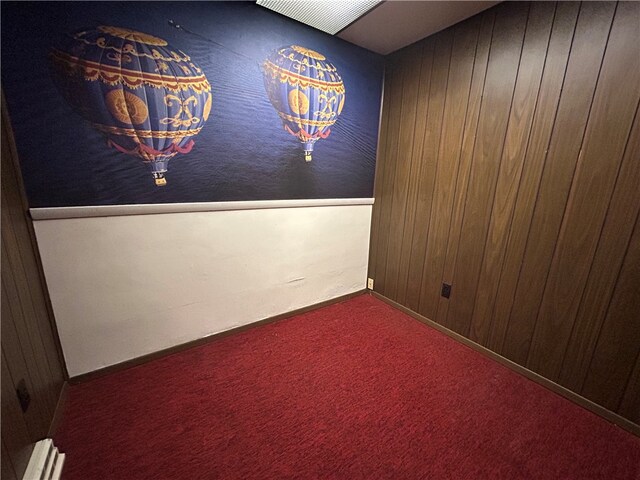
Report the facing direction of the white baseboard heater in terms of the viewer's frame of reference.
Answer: facing to the right of the viewer
